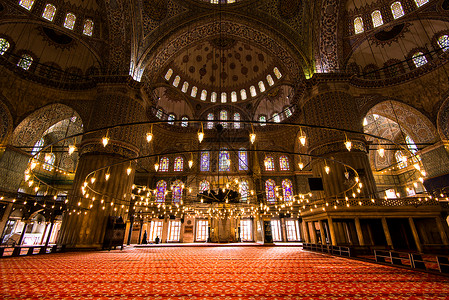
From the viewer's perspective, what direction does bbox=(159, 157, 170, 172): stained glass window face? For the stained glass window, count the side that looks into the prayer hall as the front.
toward the camera

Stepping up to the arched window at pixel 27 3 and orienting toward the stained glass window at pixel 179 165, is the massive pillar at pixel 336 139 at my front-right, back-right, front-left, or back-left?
front-right

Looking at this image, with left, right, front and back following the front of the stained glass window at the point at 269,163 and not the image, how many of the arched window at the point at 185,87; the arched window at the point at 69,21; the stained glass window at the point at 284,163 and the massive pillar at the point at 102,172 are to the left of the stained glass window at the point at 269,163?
1

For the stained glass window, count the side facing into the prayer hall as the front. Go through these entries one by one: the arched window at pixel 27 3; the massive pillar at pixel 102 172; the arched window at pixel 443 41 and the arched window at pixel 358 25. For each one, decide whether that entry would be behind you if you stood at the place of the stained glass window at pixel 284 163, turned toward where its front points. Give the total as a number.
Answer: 0

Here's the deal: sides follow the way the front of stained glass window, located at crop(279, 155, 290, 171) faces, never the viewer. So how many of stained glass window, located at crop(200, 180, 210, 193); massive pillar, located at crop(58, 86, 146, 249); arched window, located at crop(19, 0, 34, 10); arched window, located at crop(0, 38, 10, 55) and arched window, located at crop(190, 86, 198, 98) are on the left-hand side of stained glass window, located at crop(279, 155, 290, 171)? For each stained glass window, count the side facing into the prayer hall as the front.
0

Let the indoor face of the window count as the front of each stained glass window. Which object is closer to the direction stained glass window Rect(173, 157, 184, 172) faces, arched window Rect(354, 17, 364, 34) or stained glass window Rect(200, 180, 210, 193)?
the arched window

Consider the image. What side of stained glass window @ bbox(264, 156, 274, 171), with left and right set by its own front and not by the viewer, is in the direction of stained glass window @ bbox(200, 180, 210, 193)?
right

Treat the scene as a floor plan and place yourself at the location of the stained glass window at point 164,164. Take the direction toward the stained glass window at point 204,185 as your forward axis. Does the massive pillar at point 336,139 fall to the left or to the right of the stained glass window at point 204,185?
right

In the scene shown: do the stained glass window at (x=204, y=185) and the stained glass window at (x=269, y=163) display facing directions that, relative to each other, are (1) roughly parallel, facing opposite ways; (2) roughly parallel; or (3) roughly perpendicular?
roughly parallel

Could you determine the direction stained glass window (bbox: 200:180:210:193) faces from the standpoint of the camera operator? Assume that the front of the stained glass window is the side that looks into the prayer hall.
facing the viewer

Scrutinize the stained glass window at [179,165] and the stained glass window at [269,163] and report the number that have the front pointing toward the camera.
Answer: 2

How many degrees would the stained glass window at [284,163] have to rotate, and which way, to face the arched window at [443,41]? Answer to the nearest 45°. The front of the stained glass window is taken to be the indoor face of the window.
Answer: approximately 45° to its left

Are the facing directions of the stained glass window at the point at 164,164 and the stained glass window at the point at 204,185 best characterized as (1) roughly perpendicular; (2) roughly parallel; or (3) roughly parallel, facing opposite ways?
roughly parallel

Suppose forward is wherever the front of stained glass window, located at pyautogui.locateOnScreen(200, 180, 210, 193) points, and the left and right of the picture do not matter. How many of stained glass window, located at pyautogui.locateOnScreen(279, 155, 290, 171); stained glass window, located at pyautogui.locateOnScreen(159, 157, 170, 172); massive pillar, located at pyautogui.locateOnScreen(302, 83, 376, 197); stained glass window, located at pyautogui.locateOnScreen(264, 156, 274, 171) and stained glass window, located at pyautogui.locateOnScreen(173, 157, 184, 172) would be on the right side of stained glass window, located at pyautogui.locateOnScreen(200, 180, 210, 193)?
2

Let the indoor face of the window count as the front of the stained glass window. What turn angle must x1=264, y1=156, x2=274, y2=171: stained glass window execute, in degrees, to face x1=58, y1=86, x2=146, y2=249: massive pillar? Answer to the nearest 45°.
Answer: approximately 45° to its right

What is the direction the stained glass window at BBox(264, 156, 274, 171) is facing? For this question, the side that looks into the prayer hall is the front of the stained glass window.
toward the camera
